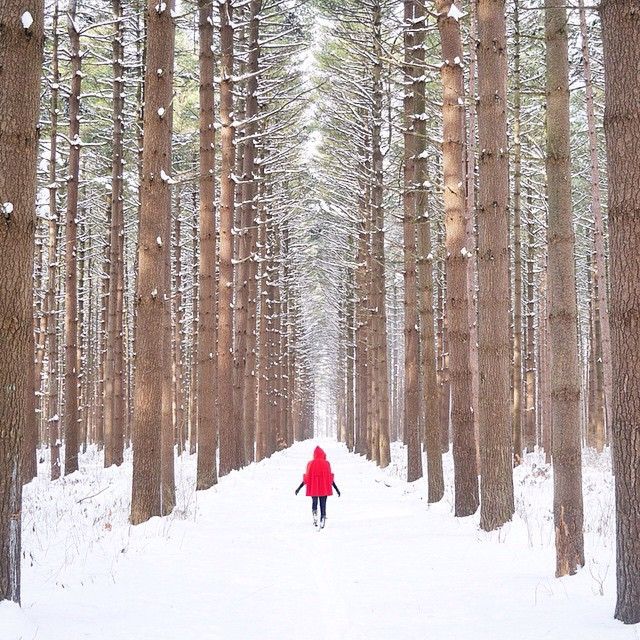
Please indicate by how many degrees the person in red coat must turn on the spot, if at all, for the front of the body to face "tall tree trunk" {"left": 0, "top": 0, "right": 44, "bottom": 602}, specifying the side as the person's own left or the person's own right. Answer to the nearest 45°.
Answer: approximately 180°

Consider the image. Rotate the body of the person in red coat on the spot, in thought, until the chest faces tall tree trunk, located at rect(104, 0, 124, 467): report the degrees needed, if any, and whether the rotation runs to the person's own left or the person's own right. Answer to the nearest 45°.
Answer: approximately 45° to the person's own left

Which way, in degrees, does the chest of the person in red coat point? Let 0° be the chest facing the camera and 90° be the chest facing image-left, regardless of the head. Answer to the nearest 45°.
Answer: approximately 180°

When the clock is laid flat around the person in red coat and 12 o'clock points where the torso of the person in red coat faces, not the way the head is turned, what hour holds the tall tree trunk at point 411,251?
The tall tree trunk is roughly at 1 o'clock from the person in red coat.

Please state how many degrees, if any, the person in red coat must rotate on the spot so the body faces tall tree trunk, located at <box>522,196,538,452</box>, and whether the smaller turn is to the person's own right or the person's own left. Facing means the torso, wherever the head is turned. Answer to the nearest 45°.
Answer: approximately 45° to the person's own right

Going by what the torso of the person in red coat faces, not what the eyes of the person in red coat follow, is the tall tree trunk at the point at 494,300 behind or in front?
behind

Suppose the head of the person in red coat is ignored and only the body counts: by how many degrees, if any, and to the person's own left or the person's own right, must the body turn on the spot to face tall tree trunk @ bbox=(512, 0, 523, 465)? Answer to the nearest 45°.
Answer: approximately 45° to the person's own right
